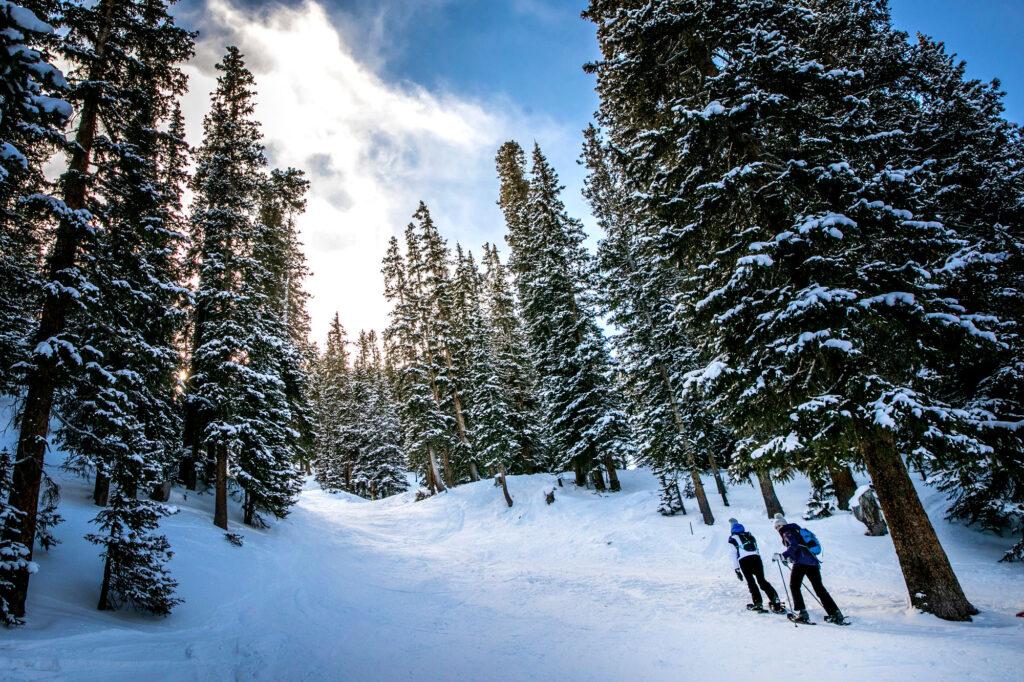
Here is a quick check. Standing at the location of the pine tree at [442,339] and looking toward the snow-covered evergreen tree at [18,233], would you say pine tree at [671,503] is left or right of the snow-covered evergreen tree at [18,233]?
left

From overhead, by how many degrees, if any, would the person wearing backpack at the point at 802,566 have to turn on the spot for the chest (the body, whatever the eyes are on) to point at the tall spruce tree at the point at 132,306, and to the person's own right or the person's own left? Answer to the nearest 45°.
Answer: approximately 45° to the person's own left

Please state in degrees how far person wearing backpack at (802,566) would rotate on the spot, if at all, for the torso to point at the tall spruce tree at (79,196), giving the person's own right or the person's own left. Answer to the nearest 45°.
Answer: approximately 45° to the person's own left

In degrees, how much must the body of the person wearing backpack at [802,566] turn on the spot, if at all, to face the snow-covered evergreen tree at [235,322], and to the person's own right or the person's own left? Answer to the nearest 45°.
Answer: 0° — they already face it

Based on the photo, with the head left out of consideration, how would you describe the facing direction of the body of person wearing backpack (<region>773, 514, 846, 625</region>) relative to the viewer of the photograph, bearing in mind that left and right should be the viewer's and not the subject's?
facing to the left of the viewer
